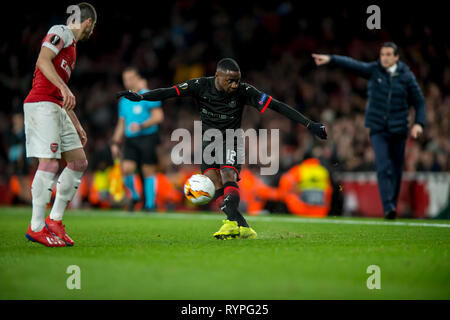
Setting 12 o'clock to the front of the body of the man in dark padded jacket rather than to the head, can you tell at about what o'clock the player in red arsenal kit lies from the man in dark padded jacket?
The player in red arsenal kit is roughly at 1 o'clock from the man in dark padded jacket.

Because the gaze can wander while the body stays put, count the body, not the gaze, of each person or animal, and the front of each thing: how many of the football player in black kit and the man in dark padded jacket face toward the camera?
2

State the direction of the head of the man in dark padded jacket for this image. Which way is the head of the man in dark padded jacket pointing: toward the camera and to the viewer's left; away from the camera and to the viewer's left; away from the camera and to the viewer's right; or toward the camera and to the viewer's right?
toward the camera and to the viewer's left

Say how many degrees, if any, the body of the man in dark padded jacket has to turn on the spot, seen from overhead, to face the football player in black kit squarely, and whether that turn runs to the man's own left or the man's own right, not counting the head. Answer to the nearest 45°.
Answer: approximately 45° to the man's own right

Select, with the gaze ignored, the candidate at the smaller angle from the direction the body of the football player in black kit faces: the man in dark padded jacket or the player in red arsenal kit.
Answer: the player in red arsenal kit

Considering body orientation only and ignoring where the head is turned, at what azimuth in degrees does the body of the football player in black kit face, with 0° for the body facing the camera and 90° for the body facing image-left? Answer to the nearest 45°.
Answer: approximately 0°
